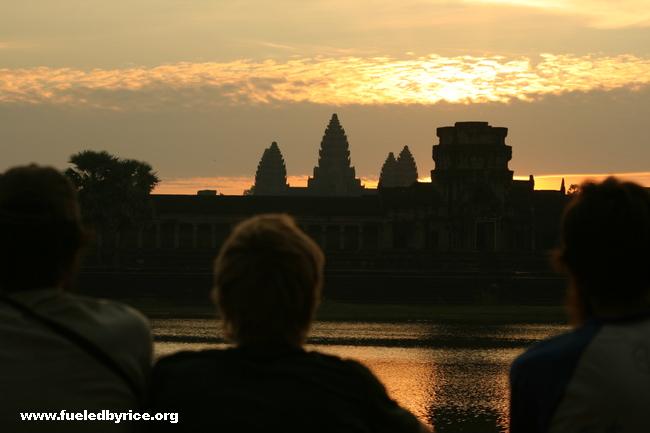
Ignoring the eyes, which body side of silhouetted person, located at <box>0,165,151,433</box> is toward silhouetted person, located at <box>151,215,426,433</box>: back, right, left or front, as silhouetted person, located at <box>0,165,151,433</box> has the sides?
right

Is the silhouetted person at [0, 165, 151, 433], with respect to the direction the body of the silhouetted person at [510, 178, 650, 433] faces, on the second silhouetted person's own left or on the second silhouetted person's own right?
on the second silhouetted person's own left

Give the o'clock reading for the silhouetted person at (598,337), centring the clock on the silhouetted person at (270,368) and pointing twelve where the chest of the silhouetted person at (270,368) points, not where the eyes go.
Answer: the silhouetted person at (598,337) is roughly at 3 o'clock from the silhouetted person at (270,368).

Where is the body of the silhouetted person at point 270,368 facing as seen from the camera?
away from the camera

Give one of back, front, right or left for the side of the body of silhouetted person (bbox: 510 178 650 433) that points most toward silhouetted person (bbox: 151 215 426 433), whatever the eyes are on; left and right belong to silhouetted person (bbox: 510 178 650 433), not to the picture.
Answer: left

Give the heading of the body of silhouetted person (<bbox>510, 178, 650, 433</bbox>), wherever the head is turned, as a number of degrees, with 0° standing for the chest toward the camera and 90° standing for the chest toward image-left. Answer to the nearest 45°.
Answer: approximately 180°

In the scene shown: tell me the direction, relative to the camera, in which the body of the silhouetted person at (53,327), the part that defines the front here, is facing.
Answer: away from the camera

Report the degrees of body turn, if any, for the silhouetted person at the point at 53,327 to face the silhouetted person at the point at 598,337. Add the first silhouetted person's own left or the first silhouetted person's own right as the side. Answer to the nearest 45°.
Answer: approximately 90° to the first silhouetted person's own right

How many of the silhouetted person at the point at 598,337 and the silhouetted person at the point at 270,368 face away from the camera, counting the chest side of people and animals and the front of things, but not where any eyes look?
2

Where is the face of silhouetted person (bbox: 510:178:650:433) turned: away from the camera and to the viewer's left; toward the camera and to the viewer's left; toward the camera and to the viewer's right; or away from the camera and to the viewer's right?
away from the camera and to the viewer's left

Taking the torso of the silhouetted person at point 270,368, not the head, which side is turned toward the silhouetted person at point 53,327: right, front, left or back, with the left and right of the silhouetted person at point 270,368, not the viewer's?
left
